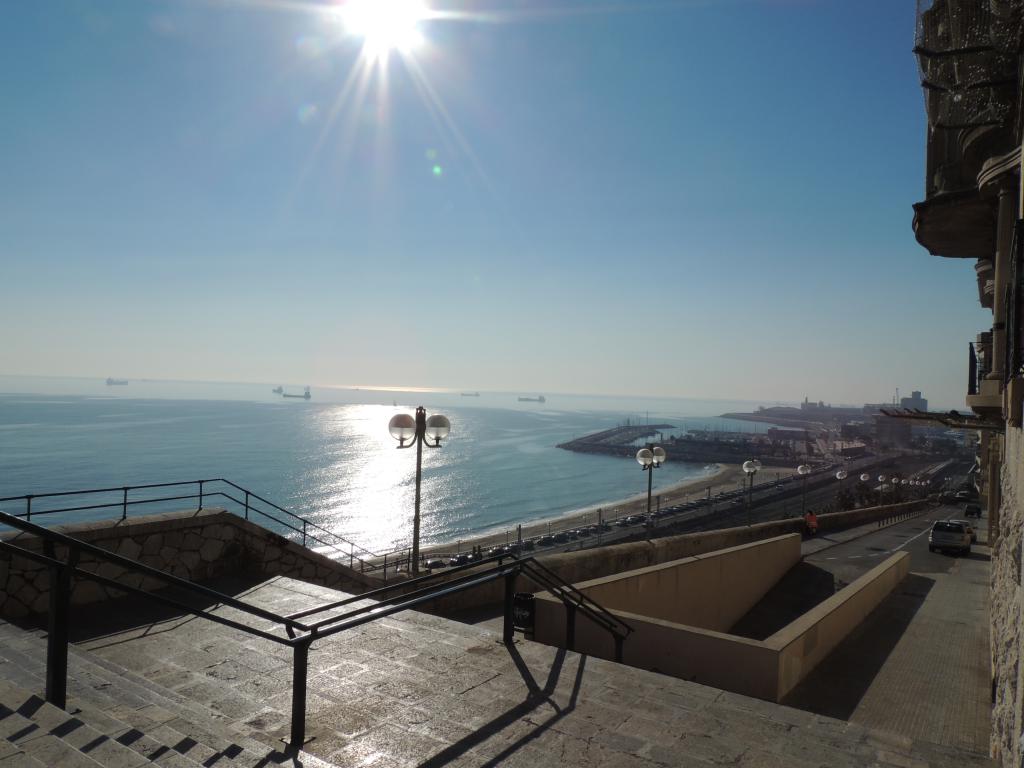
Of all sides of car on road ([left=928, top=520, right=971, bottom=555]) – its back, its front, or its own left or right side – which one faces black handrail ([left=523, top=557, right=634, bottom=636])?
back

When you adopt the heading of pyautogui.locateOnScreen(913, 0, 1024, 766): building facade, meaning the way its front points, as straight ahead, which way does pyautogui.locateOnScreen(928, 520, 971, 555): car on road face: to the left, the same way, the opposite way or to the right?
to the right

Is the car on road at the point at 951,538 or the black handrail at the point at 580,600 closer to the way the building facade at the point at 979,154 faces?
the black handrail

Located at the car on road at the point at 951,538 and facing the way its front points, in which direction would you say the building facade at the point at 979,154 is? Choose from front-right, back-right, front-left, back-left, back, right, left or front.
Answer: back

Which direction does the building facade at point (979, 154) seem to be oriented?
to the viewer's left

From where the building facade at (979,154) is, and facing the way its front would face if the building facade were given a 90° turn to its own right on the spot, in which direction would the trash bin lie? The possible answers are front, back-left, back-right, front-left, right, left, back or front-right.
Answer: back-left

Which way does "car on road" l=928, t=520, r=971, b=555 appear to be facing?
away from the camera

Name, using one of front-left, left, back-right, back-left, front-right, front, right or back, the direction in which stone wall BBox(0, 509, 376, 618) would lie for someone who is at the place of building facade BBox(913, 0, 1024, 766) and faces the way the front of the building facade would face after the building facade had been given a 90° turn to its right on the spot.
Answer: back-left

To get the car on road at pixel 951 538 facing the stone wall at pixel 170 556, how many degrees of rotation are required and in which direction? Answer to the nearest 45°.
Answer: approximately 180°

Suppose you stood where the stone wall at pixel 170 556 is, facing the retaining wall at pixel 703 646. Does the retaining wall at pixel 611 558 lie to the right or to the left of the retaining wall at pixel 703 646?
left

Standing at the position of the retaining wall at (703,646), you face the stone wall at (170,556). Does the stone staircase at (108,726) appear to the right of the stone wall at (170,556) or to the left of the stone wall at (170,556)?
left
